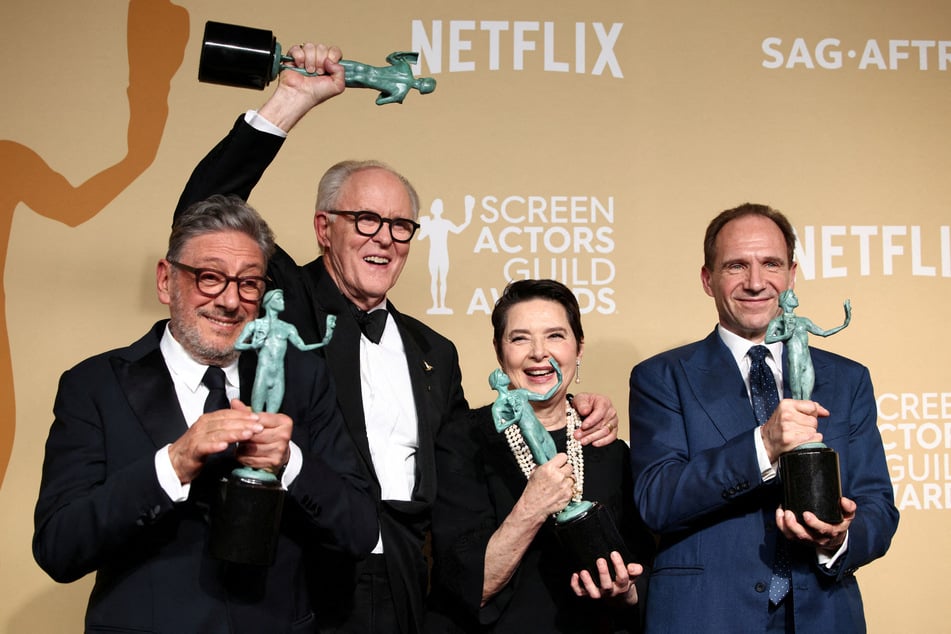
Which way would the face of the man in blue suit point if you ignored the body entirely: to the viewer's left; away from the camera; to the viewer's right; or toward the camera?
toward the camera

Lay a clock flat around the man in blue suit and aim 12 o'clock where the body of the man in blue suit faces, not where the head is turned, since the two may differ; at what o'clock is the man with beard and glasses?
The man with beard and glasses is roughly at 2 o'clock from the man in blue suit.

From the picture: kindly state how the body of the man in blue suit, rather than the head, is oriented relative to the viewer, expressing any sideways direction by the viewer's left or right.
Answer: facing the viewer
